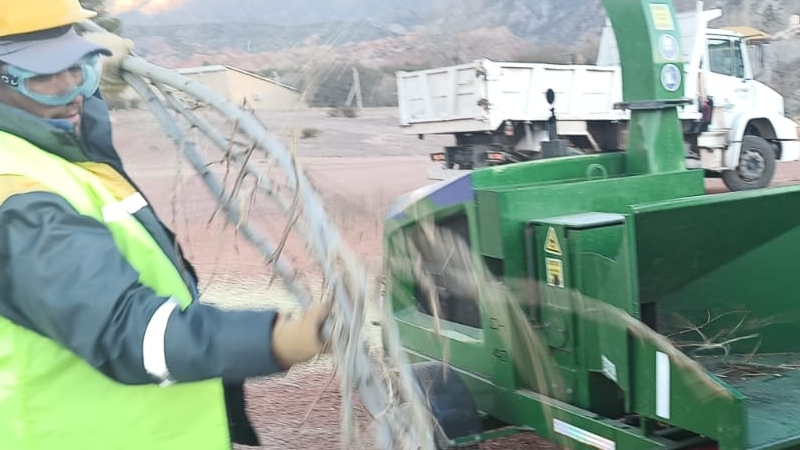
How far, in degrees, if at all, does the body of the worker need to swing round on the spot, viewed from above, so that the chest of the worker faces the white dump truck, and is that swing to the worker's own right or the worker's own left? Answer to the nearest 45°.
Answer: approximately 90° to the worker's own left

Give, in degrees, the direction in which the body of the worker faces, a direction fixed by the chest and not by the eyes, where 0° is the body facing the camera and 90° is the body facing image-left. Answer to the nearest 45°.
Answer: approximately 315°

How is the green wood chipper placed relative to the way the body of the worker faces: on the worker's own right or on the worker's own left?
on the worker's own left
